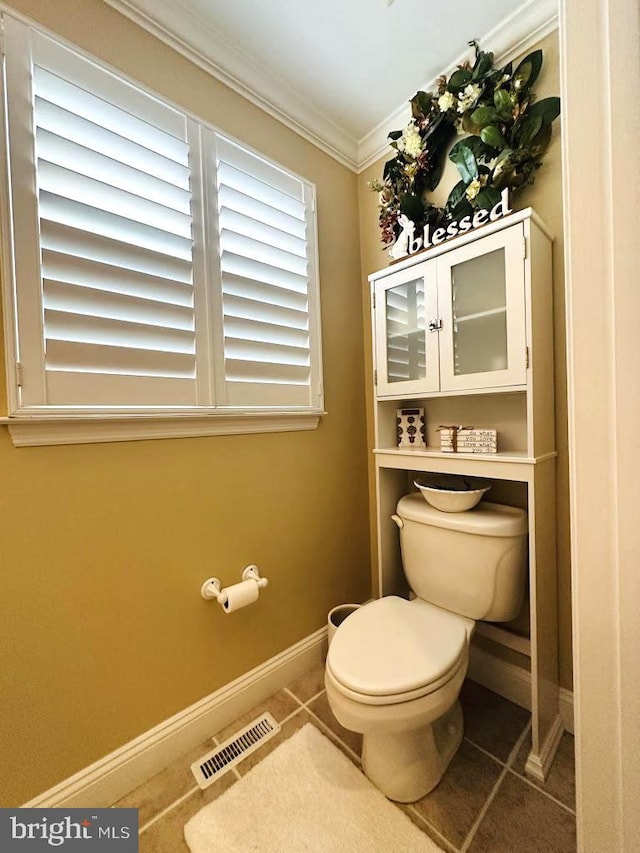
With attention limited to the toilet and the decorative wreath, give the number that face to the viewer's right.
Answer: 0

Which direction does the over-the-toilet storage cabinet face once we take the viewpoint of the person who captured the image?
facing the viewer and to the left of the viewer

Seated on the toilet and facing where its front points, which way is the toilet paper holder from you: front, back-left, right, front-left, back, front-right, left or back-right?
front-right

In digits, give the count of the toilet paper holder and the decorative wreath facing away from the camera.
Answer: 0

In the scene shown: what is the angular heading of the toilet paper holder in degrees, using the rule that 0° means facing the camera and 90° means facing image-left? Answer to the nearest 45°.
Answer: approximately 315°
